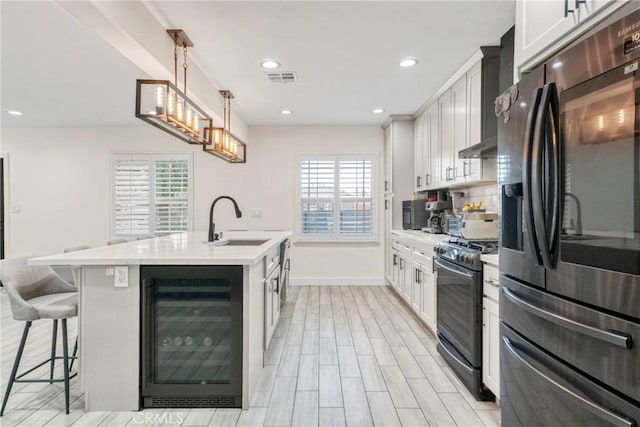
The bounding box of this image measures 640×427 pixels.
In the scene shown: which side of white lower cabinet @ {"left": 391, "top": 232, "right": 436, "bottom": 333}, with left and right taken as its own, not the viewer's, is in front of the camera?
left

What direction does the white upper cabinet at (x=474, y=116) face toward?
to the viewer's left

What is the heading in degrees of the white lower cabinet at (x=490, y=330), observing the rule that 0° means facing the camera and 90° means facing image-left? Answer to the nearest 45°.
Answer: approximately 90°

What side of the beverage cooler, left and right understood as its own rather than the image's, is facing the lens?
front

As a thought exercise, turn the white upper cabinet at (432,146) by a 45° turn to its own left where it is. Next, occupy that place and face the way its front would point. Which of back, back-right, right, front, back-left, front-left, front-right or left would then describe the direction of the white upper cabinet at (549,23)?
front-left

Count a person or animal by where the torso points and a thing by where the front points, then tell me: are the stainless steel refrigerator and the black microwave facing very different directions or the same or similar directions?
same or similar directions

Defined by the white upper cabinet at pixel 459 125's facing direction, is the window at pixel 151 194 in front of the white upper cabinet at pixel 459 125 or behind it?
in front

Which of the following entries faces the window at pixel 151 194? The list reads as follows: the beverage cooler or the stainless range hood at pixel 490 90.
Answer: the stainless range hood

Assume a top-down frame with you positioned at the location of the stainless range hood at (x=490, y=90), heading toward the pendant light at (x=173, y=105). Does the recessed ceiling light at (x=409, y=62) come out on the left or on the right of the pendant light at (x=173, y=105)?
right

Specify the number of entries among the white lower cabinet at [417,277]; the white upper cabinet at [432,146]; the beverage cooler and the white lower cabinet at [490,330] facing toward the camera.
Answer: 1

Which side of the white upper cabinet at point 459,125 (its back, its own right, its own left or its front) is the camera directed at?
left

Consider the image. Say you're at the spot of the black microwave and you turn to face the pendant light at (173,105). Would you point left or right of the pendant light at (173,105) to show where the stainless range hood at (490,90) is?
left

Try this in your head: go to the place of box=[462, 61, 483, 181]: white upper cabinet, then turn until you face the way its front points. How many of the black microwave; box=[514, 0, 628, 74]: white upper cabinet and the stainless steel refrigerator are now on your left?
2

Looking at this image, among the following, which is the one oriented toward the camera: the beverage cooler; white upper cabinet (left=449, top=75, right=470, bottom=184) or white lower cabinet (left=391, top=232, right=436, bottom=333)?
the beverage cooler

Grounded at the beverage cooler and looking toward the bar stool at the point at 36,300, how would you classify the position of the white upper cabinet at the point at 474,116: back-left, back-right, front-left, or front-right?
back-right

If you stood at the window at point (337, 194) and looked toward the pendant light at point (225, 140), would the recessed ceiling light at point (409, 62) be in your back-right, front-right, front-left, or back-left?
front-left

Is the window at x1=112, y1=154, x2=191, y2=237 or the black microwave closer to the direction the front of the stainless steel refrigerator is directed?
the window

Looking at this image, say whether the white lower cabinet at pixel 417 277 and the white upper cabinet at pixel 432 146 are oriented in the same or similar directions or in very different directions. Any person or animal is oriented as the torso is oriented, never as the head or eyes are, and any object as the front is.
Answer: same or similar directions

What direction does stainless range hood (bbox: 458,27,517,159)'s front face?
to the viewer's left
